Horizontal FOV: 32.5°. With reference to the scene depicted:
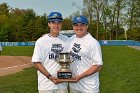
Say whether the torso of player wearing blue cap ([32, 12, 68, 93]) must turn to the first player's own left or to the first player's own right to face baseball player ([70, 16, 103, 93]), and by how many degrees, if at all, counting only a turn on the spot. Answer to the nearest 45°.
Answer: approximately 45° to the first player's own left

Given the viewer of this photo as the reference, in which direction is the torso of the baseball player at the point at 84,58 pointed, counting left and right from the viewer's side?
facing the viewer and to the left of the viewer

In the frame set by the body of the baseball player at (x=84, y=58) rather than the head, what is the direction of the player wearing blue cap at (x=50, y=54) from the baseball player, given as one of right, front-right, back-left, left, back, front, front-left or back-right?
front-right

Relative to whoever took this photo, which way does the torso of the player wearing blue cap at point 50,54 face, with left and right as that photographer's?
facing the viewer and to the right of the viewer

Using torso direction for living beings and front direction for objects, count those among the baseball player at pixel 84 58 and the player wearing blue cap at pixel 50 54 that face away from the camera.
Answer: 0
